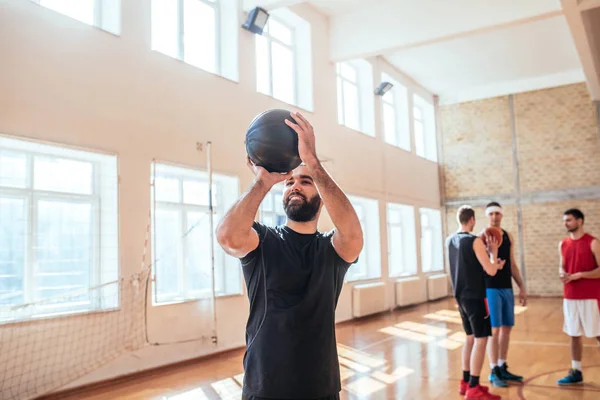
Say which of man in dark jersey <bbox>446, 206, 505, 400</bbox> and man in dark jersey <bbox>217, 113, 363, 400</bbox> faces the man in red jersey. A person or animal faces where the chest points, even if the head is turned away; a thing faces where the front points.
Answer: man in dark jersey <bbox>446, 206, 505, 400</bbox>

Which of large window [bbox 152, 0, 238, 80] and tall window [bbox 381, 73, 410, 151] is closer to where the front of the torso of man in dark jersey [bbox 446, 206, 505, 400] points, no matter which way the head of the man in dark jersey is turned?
the tall window

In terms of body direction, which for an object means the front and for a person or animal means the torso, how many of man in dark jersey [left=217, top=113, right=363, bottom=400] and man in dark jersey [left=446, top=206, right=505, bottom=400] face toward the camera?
1

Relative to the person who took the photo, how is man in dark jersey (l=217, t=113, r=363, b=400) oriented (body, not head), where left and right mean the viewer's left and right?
facing the viewer

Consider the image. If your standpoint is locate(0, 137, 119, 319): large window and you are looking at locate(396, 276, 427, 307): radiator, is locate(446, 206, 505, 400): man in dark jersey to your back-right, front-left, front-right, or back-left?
front-right

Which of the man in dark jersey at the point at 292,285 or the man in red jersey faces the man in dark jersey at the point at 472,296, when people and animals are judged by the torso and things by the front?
the man in red jersey

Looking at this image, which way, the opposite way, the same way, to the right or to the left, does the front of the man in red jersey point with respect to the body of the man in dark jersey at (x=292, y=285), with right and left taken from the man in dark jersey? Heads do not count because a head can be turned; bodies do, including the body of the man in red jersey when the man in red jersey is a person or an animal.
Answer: to the right

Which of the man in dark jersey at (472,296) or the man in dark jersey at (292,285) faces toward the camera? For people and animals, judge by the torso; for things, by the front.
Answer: the man in dark jersey at (292,285)

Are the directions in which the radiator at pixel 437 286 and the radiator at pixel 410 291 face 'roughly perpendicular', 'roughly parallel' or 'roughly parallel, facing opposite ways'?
roughly parallel

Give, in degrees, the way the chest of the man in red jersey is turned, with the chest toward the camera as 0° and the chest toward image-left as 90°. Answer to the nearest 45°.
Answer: approximately 45°

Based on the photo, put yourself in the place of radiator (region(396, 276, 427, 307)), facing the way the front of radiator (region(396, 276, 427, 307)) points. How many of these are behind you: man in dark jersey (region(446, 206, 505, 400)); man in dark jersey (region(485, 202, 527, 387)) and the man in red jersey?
0

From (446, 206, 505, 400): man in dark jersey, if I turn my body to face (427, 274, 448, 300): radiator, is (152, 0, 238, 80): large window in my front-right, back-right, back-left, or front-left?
front-left

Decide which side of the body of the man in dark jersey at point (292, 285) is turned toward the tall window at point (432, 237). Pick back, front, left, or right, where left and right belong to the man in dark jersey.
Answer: back

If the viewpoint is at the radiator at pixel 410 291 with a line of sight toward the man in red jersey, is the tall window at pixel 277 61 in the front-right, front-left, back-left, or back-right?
front-right

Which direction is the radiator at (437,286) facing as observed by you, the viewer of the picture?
facing the viewer and to the right of the viewer
